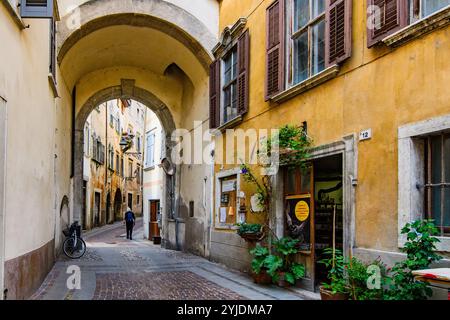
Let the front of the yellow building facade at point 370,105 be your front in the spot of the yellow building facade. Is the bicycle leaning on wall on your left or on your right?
on your right

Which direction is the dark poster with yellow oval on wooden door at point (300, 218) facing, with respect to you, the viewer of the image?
facing the viewer and to the left of the viewer

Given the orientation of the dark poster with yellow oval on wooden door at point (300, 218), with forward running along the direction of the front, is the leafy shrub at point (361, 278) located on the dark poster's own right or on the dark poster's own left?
on the dark poster's own left

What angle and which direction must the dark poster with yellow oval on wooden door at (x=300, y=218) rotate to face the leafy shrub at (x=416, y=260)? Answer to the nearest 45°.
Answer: approximately 45° to its left

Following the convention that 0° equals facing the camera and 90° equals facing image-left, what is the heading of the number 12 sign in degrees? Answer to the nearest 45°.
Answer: approximately 45°

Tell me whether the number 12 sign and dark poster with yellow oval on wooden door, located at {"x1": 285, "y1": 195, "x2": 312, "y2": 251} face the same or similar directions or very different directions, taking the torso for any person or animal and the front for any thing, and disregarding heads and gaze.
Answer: same or similar directions

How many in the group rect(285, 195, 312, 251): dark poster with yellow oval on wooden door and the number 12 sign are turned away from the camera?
0

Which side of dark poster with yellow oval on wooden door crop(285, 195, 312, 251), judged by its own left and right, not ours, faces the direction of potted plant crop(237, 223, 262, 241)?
right

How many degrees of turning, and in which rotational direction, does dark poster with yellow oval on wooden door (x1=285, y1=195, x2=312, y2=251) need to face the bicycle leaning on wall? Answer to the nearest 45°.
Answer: approximately 90° to its right

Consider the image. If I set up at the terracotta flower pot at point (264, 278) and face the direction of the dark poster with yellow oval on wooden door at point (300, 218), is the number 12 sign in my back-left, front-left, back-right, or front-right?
front-right
